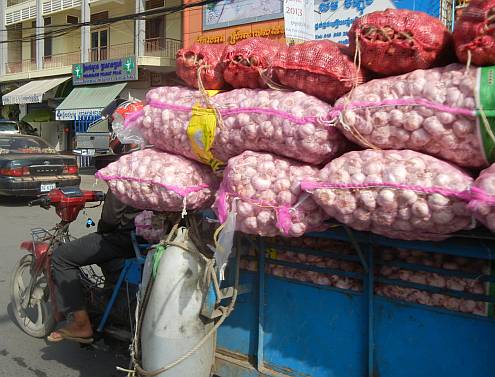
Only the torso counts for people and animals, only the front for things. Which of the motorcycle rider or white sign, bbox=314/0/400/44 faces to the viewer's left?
the motorcycle rider

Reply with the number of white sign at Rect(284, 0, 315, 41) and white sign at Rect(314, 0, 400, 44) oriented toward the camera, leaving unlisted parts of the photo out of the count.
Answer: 2

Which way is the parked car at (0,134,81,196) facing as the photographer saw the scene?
facing away from the viewer and to the left of the viewer

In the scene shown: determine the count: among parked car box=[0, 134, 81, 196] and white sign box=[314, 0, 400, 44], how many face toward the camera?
1

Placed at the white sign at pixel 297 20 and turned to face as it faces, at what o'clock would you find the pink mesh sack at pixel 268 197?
The pink mesh sack is roughly at 12 o'clock from the white sign.

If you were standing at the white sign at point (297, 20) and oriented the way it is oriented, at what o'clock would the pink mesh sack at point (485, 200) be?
The pink mesh sack is roughly at 12 o'clock from the white sign.

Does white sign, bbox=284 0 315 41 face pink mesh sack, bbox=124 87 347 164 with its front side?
yes

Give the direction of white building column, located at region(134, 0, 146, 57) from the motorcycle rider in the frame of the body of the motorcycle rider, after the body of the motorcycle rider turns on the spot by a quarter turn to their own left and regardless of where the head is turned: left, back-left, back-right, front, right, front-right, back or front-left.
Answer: back

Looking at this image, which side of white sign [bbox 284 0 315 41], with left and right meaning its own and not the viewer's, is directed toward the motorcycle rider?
front

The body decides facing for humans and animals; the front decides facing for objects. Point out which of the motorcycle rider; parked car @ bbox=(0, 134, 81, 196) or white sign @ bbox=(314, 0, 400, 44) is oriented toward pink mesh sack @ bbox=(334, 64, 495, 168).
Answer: the white sign

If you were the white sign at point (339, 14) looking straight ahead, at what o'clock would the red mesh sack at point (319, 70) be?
The red mesh sack is roughly at 12 o'clock from the white sign.

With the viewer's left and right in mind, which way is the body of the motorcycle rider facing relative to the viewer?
facing to the left of the viewer

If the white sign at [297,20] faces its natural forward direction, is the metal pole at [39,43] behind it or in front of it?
behind

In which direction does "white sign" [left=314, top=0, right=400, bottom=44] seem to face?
toward the camera
